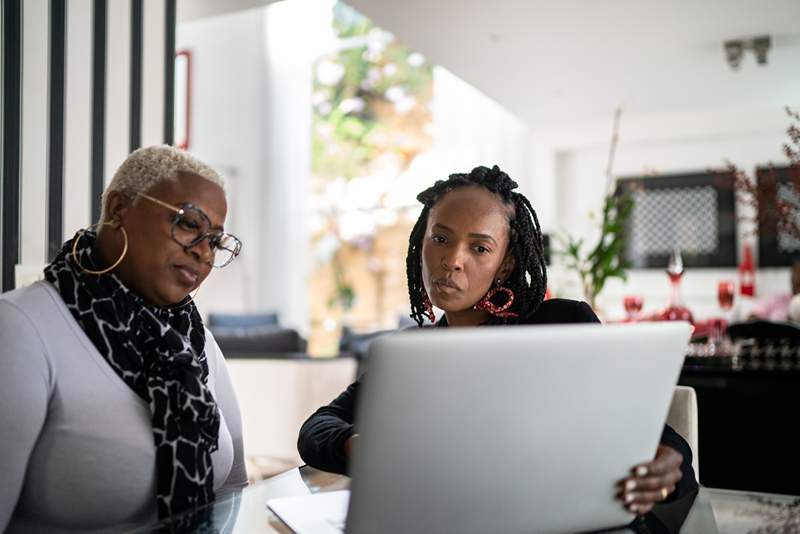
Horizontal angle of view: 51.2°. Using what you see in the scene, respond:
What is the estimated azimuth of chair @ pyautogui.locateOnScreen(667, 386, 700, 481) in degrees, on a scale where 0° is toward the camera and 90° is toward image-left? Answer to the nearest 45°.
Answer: approximately 45°

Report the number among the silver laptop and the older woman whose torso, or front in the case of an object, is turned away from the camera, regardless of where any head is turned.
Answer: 1

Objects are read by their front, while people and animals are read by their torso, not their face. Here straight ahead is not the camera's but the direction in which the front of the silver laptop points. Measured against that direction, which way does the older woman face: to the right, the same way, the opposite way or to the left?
to the right

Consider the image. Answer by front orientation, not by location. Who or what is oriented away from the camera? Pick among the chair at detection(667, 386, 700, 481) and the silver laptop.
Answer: the silver laptop

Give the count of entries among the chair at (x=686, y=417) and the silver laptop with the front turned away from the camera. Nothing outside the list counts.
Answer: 1

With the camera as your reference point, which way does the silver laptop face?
facing away from the viewer

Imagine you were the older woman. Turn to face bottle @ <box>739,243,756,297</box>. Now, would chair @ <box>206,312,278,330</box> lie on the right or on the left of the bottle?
left

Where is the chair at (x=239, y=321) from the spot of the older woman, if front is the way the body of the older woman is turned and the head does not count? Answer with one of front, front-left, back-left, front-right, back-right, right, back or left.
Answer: back-left

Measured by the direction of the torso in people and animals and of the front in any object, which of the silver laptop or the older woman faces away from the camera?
the silver laptop
